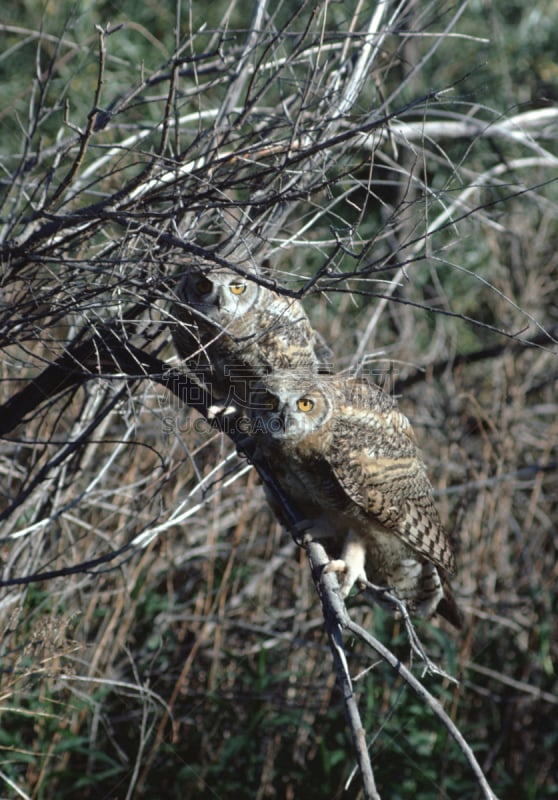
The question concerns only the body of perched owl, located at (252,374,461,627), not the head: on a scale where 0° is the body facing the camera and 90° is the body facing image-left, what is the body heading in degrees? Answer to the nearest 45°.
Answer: approximately 45°

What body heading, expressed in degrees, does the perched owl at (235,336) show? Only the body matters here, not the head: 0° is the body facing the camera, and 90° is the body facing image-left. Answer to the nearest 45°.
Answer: approximately 45°
